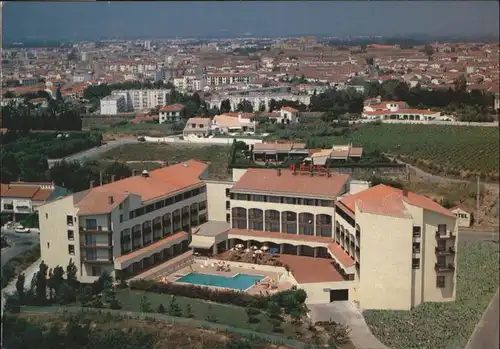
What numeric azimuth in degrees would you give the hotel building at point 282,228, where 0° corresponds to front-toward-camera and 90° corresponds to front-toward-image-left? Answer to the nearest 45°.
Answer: approximately 0°

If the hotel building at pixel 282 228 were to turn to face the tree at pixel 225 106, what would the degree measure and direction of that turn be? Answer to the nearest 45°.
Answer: approximately 180°

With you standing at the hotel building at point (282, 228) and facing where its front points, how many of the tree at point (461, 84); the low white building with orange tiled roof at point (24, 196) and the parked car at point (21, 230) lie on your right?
2

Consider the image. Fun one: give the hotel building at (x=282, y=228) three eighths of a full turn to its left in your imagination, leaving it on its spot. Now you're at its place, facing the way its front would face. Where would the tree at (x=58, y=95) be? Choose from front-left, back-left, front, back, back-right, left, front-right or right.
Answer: left

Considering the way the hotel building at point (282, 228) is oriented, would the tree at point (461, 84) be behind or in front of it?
behind

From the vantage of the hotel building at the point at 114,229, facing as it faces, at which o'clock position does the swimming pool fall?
The swimming pool is roughly at 11 o'clock from the hotel building.

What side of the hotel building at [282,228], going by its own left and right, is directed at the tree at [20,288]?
right
